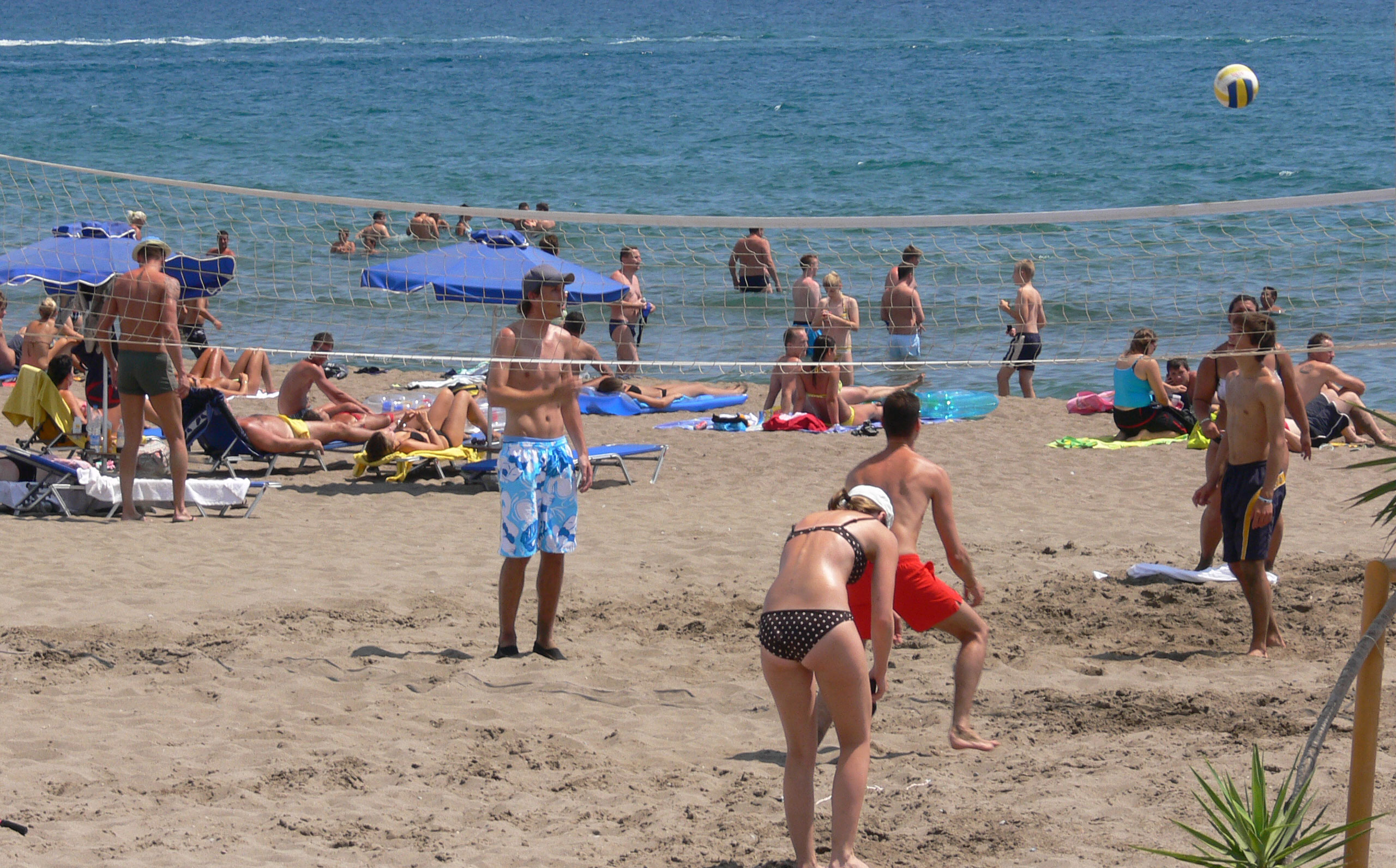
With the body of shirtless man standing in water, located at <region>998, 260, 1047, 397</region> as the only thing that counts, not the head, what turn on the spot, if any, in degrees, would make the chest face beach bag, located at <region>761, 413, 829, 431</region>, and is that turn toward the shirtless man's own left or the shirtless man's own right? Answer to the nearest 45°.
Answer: approximately 90° to the shirtless man's own left

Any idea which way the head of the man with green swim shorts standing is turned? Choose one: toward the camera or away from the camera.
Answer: away from the camera

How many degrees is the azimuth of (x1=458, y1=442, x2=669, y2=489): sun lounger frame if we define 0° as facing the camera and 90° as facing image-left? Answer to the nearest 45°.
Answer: approximately 270°

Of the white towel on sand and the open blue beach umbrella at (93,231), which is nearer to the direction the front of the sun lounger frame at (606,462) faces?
the white towel on sand

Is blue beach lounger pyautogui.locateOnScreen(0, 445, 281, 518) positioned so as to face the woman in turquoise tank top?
yes

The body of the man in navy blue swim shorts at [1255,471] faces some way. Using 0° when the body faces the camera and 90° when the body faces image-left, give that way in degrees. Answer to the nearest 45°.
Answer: approximately 45°

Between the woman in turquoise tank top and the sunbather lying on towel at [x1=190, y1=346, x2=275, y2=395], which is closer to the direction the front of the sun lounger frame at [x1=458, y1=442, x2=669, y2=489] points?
the woman in turquoise tank top

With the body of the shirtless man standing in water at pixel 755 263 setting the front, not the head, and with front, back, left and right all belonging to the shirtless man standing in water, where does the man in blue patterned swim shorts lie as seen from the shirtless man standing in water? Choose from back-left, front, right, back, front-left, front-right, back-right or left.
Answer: back

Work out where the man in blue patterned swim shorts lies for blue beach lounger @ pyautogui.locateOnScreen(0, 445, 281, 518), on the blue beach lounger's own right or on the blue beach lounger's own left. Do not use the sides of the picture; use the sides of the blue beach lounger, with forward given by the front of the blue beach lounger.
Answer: on the blue beach lounger's own right

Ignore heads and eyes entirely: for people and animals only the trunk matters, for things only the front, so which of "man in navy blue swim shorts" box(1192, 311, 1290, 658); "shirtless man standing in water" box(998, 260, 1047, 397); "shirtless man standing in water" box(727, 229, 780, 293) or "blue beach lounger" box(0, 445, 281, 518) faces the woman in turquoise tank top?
the blue beach lounger

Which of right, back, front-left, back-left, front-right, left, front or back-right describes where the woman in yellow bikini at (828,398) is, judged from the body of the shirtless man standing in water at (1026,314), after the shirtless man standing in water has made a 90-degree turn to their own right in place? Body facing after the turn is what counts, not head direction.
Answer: back

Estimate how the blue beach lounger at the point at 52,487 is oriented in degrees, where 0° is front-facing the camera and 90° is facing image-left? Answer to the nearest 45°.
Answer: approximately 270°

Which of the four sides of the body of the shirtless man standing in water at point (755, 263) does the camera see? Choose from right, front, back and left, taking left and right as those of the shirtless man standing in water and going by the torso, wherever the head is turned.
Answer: back
